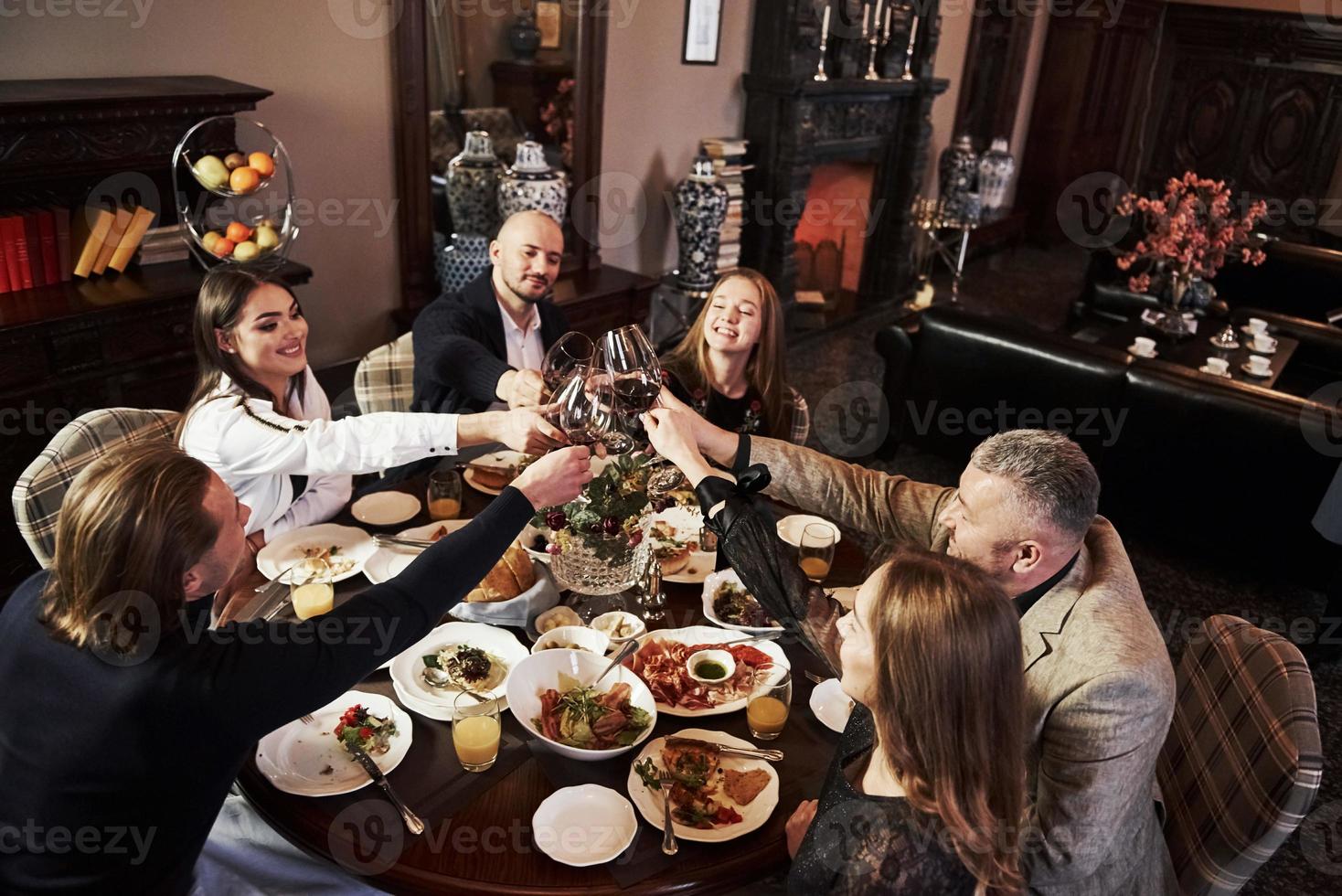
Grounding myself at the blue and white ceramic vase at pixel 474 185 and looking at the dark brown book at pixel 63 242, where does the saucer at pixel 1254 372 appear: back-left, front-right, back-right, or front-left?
back-left

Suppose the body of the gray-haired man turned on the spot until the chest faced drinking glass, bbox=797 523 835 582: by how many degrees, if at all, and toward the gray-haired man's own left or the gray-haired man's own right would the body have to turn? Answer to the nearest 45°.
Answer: approximately 45° to the gray-haired man's own right

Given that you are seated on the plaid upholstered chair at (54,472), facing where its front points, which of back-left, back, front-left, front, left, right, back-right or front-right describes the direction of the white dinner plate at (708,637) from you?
front

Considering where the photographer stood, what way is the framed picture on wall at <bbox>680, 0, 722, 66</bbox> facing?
facing the viewer

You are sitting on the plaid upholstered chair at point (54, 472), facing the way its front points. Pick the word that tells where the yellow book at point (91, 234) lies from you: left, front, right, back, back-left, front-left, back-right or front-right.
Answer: back-left

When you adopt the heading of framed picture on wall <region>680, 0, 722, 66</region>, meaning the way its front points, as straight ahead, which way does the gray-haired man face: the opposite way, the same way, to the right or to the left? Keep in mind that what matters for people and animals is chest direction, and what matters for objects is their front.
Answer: to the right

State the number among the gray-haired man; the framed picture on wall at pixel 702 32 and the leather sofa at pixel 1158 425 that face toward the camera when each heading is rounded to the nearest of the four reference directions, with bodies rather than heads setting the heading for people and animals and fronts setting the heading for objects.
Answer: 1

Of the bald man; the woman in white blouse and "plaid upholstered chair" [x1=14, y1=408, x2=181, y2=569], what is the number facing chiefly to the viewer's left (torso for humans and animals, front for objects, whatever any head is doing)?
0

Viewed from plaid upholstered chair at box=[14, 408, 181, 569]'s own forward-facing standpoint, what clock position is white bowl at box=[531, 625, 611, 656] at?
The white bowl is roughly at 12 o'clock from the plaid upholstered chair.

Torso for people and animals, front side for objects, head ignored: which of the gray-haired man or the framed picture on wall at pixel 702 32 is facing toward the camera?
the framed picture on wall

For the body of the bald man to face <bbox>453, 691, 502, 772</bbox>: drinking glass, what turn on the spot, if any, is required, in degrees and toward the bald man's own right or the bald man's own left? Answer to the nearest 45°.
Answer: approximately 45° to the bald man's own right

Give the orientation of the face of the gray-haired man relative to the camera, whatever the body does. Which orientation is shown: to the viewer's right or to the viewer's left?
to the viewer's left

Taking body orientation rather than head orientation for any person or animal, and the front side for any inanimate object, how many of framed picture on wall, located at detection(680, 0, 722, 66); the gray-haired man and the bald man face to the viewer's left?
1

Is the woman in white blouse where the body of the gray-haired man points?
yes

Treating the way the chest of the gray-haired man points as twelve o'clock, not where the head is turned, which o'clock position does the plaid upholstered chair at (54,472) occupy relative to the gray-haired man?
The plaid upholstered chair is roughly at 12 o'clock from the gray-haired man.

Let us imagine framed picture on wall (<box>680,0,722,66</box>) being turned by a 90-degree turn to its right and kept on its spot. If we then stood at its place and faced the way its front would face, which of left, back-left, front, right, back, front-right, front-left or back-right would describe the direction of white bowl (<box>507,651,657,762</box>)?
left

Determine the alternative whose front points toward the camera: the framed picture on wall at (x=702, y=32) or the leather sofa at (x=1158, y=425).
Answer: the framed picture on wall

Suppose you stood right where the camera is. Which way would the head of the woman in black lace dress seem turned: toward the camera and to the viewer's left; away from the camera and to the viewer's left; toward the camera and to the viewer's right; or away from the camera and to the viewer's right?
away from the camera and to the viewer's left

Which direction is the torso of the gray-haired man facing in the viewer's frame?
to the viewer's left
